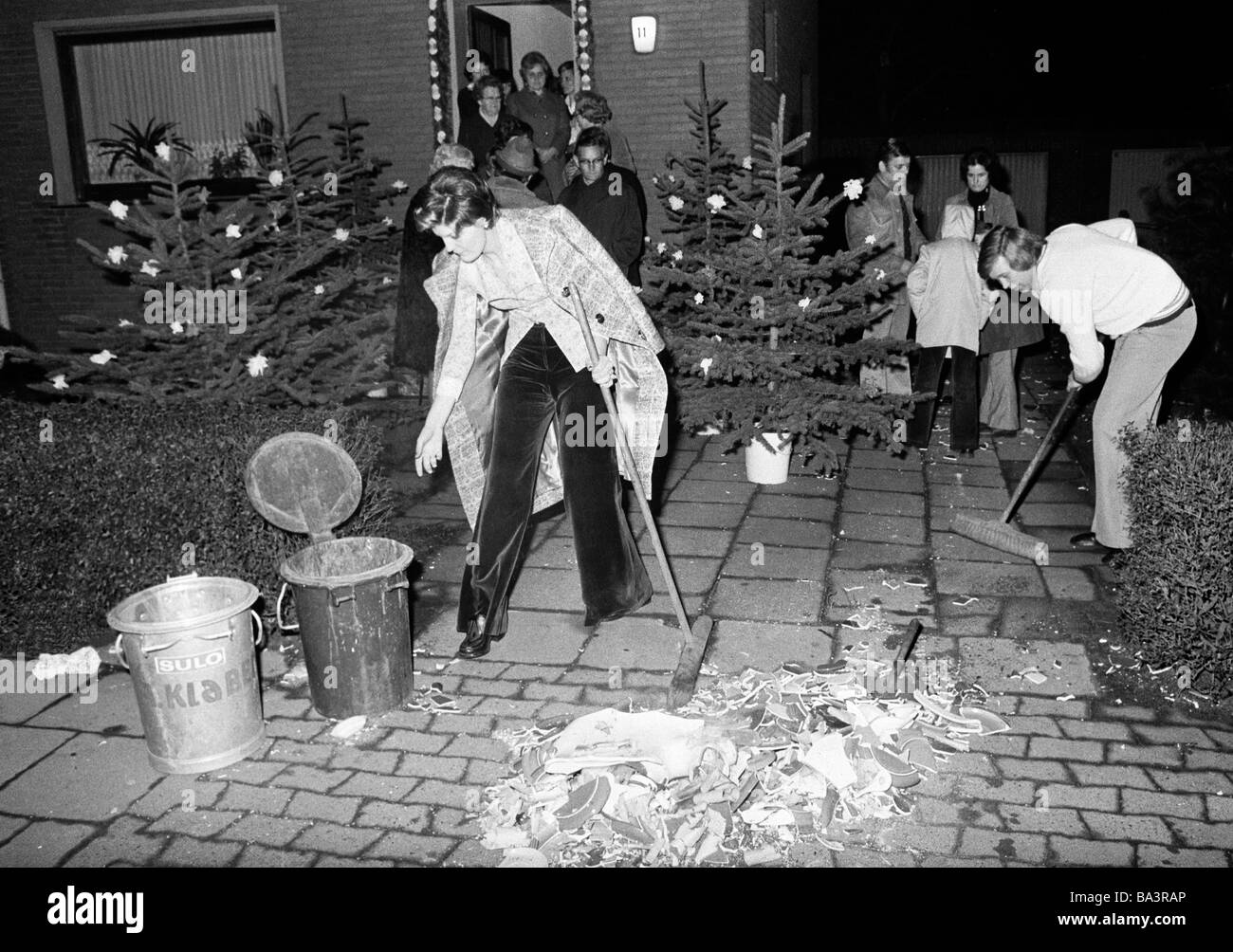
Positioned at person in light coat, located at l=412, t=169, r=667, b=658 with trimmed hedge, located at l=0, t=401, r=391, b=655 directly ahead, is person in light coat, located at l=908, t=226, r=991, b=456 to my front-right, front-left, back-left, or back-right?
back-right

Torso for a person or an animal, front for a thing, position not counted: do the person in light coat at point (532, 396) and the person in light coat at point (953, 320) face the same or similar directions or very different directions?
very different directions

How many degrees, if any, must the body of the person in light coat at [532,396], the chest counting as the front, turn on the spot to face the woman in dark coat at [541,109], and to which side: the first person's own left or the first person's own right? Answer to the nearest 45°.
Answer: approximately 135° to the first person's own right

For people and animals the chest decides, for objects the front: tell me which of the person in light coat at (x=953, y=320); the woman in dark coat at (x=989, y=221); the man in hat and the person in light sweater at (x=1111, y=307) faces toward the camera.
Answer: the woman in dark coat

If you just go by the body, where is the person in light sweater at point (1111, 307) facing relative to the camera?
to the viewer's left

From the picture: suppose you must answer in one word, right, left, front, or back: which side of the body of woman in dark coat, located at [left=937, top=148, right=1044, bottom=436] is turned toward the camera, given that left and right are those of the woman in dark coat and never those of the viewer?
front

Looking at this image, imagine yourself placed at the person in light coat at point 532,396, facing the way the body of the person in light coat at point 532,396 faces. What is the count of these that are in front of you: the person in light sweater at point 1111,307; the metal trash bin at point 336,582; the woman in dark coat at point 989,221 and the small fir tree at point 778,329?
1

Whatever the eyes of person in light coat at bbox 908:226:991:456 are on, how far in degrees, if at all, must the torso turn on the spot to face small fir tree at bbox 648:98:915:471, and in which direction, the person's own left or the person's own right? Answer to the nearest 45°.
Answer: approximately 135° to the person's own left

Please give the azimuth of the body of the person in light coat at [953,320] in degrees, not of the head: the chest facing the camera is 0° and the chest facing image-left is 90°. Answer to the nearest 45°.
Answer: approximately 180°
